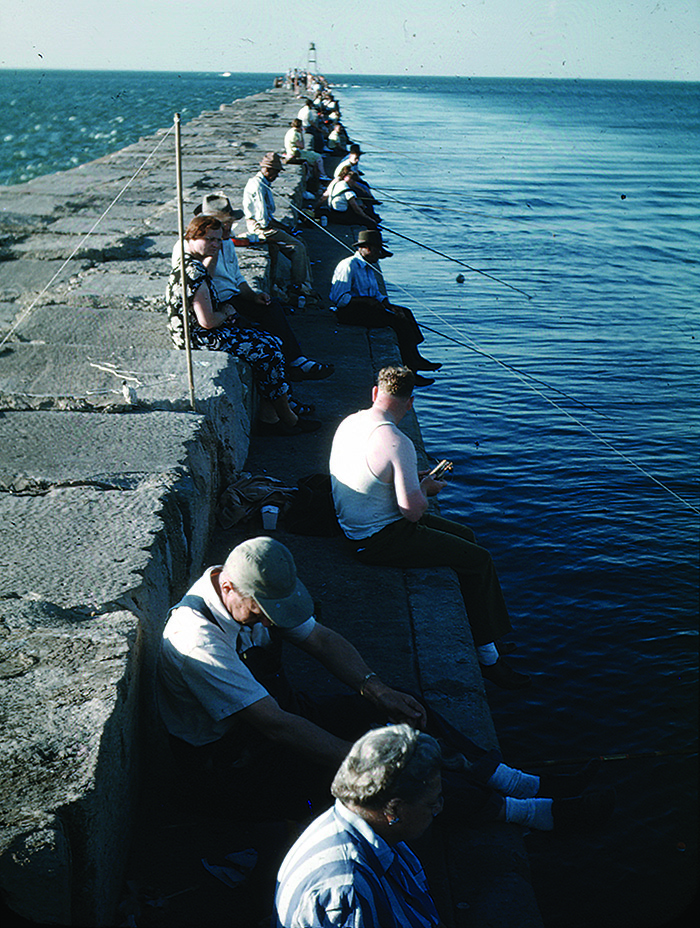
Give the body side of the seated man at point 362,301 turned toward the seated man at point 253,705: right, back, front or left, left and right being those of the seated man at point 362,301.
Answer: right

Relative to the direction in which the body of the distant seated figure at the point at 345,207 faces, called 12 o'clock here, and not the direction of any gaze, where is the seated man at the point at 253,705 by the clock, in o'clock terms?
The seated man is roughly at 3 o'clock from the distant seated figure.

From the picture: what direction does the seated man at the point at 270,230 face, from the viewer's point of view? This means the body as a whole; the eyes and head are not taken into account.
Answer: to the viewer's right

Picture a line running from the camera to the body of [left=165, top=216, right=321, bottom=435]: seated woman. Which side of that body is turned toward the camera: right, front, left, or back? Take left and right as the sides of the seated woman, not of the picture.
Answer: right

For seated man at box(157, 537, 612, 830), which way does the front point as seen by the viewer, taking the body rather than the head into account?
to the viewer's right

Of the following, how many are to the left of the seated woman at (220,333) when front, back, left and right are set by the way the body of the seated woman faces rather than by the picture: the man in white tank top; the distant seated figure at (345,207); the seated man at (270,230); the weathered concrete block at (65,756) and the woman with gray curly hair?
2

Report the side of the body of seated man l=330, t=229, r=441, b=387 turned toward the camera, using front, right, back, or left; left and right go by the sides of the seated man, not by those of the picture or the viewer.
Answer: right

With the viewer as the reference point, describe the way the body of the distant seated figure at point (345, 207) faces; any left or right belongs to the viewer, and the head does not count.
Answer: facing to the right of the viewer

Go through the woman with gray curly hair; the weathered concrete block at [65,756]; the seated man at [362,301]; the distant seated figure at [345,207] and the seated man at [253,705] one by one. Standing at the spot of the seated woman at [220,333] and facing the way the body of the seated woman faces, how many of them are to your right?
3

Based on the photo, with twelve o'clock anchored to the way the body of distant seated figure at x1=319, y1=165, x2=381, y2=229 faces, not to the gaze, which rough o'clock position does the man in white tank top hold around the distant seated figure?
The man in white tank top is roughly at 3 o'clock from the distant seated figure.

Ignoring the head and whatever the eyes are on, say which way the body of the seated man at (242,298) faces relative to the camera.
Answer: to the viewer's right

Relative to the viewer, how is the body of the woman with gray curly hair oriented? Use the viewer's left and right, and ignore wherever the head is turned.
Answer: facing to the right of the viewer

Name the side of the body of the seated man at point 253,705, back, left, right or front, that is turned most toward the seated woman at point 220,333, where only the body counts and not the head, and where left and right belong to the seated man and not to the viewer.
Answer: left
